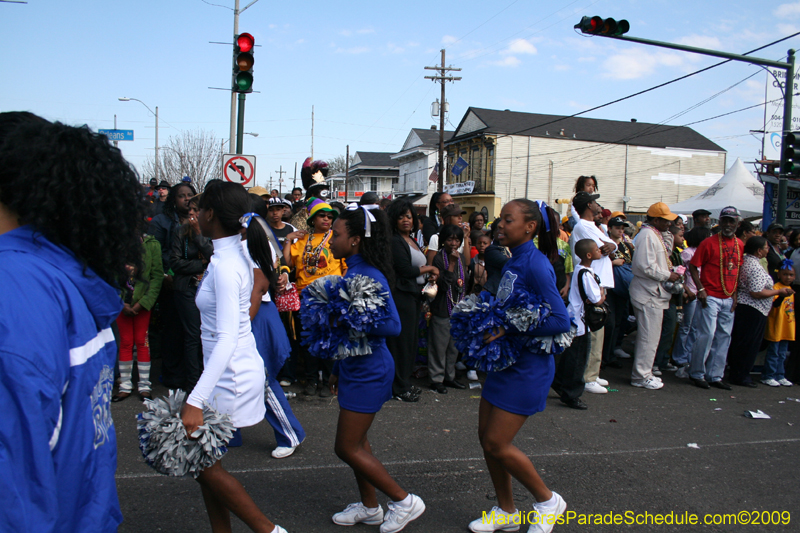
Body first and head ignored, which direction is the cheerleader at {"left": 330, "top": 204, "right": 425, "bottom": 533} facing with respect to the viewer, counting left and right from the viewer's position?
facing to the left of the viewer

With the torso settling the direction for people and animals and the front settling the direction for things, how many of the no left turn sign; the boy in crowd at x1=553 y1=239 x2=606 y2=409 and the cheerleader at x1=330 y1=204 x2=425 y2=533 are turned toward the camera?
1

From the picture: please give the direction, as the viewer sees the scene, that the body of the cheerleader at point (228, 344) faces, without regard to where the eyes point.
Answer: to the viewer's left

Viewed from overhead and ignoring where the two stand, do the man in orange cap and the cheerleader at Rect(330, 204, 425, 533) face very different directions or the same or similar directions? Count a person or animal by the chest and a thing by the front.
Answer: very different directions

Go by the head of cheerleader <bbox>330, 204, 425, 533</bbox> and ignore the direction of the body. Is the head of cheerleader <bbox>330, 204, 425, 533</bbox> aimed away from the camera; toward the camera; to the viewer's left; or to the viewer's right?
to the viewer's left

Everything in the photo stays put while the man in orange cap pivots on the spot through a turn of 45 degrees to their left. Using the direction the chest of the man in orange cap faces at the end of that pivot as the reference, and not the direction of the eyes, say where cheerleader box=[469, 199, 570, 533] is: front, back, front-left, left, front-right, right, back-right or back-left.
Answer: back-right

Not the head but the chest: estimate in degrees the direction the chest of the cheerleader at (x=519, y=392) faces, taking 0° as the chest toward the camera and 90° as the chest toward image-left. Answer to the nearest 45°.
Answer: approximately 90°

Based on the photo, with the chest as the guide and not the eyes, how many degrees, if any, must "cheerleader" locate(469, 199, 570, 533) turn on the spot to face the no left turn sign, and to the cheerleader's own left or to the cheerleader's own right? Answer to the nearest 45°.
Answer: approximately 45° to the cheerleader's own right
